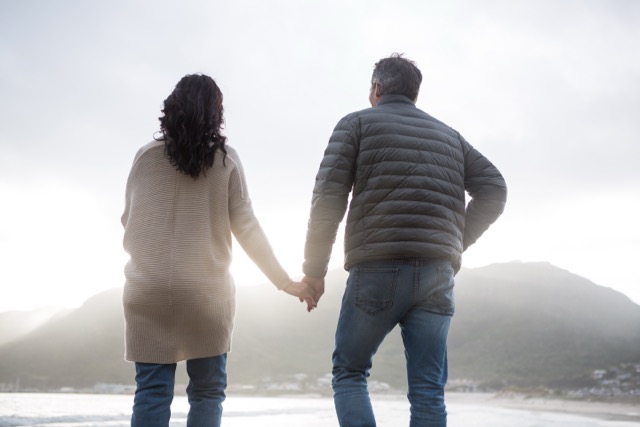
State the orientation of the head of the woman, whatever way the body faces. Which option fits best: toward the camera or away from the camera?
away from the camera

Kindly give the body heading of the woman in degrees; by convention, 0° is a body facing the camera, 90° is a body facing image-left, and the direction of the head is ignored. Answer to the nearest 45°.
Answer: approximately 180°

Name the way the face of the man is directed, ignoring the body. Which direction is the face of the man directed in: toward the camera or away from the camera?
away from the camera

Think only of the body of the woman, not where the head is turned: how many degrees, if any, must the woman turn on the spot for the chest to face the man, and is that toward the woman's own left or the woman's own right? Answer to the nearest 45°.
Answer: approximately 90° to the woman's own right
